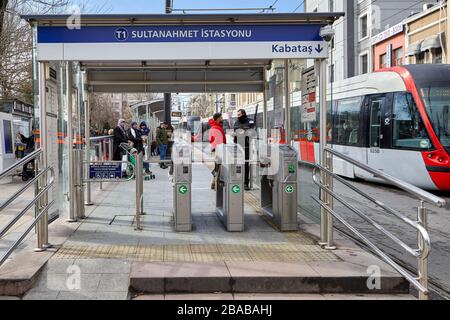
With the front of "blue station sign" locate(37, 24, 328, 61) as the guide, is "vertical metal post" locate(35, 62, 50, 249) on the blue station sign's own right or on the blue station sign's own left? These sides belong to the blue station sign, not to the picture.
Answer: on the blue station sign's own right

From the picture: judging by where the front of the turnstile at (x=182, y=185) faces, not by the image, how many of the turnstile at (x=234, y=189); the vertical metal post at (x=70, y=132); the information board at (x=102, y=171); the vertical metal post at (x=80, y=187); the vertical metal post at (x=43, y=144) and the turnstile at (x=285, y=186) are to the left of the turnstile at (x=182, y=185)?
2

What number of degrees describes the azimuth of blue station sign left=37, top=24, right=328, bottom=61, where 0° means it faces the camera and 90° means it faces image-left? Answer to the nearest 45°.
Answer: approximately 0°

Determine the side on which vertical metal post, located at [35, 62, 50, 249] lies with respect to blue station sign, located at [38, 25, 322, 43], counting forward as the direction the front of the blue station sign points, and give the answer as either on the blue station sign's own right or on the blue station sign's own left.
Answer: on the blue station sign's own right

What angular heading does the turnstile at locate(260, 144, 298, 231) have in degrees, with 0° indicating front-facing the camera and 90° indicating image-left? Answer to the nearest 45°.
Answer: approximately 0°

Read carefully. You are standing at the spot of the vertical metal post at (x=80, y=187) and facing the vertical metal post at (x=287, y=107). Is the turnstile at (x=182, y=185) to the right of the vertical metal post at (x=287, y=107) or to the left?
right

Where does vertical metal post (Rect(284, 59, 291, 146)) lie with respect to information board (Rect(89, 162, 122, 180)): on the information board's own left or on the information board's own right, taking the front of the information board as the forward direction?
on the information board's own left
